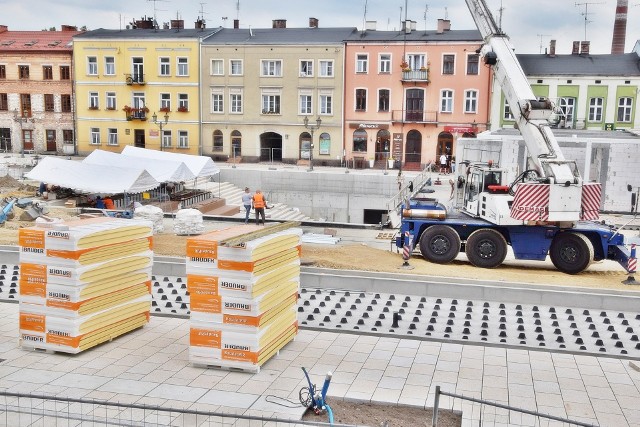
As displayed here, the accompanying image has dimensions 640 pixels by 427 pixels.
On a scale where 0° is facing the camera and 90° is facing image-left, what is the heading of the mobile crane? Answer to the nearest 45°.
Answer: approximately 90°

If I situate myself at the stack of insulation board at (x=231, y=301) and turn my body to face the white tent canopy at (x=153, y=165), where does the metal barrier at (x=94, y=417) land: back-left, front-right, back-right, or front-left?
back-left

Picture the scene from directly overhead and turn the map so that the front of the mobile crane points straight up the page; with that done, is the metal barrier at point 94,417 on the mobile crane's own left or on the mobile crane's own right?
on the mobile crane's own left

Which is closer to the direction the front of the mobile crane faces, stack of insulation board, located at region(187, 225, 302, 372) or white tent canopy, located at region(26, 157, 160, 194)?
the white tent canopy

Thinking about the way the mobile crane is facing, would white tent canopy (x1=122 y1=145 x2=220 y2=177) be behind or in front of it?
in front

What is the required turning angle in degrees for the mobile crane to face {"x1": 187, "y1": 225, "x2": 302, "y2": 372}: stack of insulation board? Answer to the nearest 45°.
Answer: approximately 45° to its left
